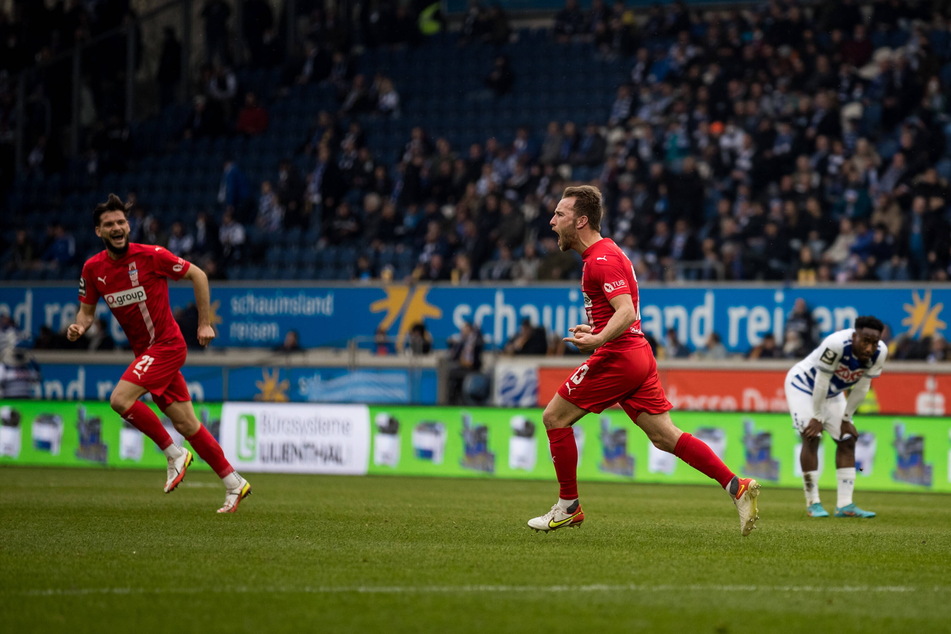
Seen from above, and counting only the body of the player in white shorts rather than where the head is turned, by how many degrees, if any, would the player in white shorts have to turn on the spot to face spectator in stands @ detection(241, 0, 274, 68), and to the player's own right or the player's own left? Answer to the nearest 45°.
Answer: approximately 180°

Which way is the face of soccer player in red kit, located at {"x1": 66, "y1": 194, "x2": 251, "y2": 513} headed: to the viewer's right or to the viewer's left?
to the viewer's right

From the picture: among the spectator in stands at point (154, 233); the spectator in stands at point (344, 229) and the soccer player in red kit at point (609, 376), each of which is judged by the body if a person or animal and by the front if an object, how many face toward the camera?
2

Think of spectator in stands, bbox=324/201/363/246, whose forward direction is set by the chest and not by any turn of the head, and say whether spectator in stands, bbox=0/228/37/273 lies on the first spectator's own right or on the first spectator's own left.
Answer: on the first spectator's own right

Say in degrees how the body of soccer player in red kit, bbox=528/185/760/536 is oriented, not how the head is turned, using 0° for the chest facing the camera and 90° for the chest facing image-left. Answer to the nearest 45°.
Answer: approximately 90°

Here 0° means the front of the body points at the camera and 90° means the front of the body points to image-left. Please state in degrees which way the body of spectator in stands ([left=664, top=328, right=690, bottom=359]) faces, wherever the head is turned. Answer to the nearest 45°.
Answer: approximately 0°

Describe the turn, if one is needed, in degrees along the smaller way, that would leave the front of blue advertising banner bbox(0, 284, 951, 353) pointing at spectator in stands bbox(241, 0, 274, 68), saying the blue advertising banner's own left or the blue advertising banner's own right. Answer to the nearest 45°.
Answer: approximately 135° to the blue advertising banner's own right

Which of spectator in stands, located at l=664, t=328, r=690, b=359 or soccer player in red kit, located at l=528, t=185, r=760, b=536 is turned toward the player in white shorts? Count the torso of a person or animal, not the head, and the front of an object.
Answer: the spectator in stands

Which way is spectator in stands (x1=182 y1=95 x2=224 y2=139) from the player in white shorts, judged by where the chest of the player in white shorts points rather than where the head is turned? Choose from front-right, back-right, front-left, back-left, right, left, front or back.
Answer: back

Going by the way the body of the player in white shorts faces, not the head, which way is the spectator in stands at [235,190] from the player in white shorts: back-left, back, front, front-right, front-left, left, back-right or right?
back

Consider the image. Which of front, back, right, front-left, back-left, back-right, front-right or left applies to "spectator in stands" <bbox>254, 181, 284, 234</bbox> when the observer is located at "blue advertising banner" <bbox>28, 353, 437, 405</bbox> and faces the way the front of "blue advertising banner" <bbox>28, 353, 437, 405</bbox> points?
back
